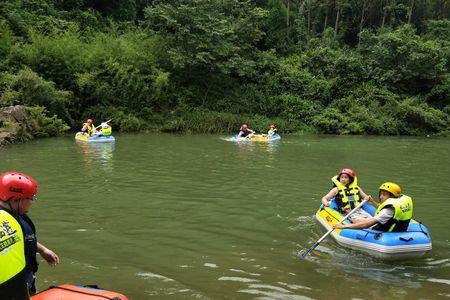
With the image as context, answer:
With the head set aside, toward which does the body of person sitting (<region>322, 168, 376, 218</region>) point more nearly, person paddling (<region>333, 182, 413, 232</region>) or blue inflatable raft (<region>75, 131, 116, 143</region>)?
the person paddling

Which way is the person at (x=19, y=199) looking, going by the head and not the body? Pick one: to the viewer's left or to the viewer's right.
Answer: to the viewer's right

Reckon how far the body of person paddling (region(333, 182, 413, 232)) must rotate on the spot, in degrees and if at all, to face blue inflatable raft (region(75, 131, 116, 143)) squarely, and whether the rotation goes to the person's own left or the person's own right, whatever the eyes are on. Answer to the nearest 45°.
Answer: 0° — they already face it

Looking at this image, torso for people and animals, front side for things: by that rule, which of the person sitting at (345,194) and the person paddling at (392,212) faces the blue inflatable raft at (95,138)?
the person paddling at (392,212)

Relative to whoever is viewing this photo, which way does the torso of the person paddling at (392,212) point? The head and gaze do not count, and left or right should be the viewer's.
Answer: facing away from the viewer and to the left of the viewer

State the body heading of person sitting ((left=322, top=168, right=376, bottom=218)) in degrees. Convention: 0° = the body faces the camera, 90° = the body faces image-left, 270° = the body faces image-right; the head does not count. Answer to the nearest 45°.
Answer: approximately 0°

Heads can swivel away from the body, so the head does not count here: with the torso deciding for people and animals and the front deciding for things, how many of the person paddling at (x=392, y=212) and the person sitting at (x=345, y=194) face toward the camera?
1

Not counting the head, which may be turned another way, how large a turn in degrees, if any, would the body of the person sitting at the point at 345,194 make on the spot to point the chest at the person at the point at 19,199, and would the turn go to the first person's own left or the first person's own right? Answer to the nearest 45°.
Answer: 0° — they already face them
